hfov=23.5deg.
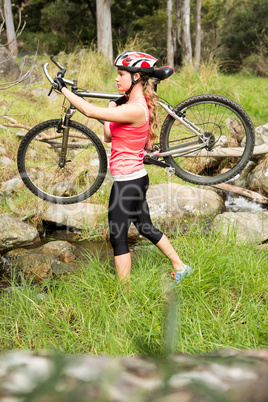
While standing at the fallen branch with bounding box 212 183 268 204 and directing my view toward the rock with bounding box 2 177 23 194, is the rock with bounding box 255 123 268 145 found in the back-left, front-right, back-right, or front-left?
back-right

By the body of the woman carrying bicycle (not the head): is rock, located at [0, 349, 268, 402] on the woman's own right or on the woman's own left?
on the woman's own left

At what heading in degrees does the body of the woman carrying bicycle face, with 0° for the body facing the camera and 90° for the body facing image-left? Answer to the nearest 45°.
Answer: approximately 90°

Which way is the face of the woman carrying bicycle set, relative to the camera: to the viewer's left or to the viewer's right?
to the viewer's left

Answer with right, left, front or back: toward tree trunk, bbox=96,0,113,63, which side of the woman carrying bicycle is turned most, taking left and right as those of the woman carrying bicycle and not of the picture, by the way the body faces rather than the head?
right

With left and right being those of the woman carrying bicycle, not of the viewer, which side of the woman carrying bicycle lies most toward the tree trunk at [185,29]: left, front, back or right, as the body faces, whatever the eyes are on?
right

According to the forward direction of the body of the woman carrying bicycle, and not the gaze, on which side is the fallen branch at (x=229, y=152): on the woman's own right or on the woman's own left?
on the woman's own right

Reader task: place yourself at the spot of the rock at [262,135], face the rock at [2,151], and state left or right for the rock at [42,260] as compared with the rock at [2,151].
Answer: left

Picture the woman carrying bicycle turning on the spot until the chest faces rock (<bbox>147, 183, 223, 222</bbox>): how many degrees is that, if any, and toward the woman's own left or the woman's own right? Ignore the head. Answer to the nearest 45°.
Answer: approximately 90° to the woman's own right

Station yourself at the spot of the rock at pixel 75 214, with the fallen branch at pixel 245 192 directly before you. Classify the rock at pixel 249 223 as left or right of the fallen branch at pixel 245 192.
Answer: right

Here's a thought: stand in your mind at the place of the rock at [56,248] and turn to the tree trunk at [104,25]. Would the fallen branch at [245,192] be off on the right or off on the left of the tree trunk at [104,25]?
right

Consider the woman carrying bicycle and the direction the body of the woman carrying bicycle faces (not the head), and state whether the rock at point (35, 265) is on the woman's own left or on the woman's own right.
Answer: on the woman's own right
